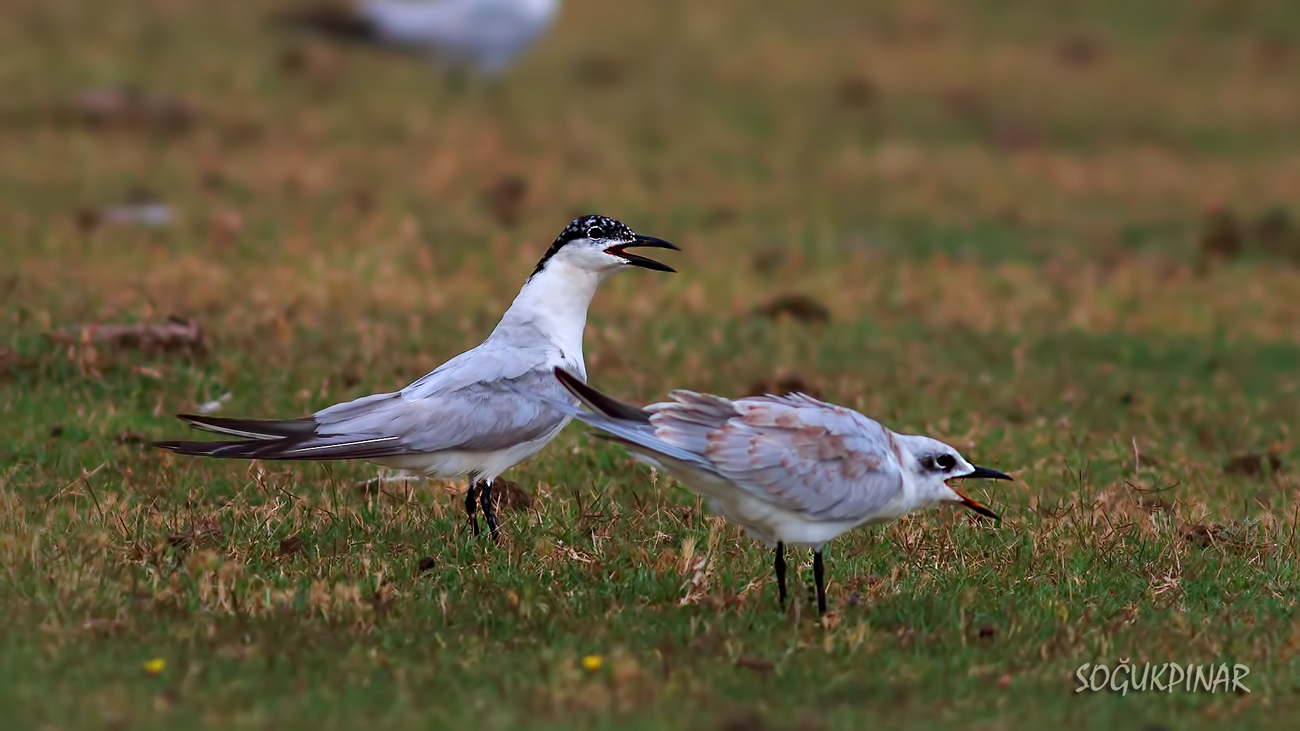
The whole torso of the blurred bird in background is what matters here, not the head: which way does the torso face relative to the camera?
to the viewer's right

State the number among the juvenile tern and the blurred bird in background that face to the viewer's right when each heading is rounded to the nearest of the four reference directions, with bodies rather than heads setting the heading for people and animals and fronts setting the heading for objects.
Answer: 2

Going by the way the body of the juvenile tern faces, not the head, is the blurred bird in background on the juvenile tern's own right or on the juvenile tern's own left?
on the juvenile tern's own left

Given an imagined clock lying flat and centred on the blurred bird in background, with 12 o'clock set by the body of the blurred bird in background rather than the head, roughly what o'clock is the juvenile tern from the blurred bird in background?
The juvenile tern is roughly at 3 o'clock from the blurred bird in background.

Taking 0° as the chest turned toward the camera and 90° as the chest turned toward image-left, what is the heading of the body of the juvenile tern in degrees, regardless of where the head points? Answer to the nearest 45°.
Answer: approximately 270°
